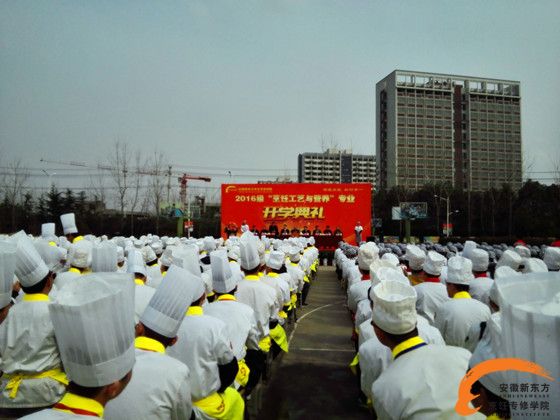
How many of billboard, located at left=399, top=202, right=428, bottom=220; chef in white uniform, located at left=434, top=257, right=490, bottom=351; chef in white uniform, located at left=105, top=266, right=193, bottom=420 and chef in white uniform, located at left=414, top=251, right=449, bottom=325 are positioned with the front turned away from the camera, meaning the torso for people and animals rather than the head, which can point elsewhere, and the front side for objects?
3

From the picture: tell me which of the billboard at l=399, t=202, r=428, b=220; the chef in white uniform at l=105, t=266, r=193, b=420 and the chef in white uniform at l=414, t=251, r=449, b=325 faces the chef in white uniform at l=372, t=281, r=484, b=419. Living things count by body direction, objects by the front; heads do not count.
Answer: the billboard

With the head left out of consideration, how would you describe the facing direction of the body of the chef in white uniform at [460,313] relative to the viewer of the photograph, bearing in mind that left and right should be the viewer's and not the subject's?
facing away from the viewer

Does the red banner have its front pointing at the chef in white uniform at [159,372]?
yes

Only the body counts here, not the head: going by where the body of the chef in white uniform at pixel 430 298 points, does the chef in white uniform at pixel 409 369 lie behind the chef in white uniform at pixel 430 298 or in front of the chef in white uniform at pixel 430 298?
behind

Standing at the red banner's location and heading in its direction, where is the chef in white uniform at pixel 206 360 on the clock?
The chef in white uniform is roughly at 12 o'clock from the red banner.

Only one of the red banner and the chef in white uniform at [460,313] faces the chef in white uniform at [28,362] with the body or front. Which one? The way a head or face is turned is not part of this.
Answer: the red banner

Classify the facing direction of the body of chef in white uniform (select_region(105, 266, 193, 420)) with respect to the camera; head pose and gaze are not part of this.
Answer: away from the camera

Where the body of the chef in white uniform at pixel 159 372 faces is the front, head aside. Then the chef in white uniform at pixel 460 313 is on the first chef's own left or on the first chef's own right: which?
on the first chef's own right

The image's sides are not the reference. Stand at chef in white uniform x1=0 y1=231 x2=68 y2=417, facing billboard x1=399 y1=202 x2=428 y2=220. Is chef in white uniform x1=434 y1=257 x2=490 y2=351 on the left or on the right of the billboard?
right

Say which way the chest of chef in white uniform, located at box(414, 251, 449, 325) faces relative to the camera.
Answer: away from the camera
